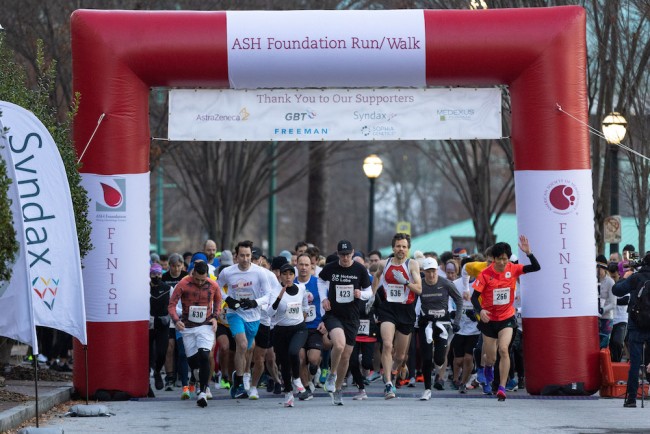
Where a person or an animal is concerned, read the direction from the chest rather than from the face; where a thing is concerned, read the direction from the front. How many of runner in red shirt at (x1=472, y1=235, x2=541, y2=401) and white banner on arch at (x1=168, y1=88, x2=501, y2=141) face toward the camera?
2

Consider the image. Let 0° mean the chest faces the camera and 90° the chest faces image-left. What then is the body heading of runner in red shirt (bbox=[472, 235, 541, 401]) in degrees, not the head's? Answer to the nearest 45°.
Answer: approximately 0°

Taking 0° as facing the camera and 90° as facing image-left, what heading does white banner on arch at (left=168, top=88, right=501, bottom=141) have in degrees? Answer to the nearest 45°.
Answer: approximately 0°

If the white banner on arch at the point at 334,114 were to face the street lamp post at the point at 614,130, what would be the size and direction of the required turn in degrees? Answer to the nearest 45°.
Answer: approximately 135° to its left

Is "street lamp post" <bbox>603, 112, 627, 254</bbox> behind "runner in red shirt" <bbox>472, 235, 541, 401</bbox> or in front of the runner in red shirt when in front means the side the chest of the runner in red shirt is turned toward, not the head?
behind
